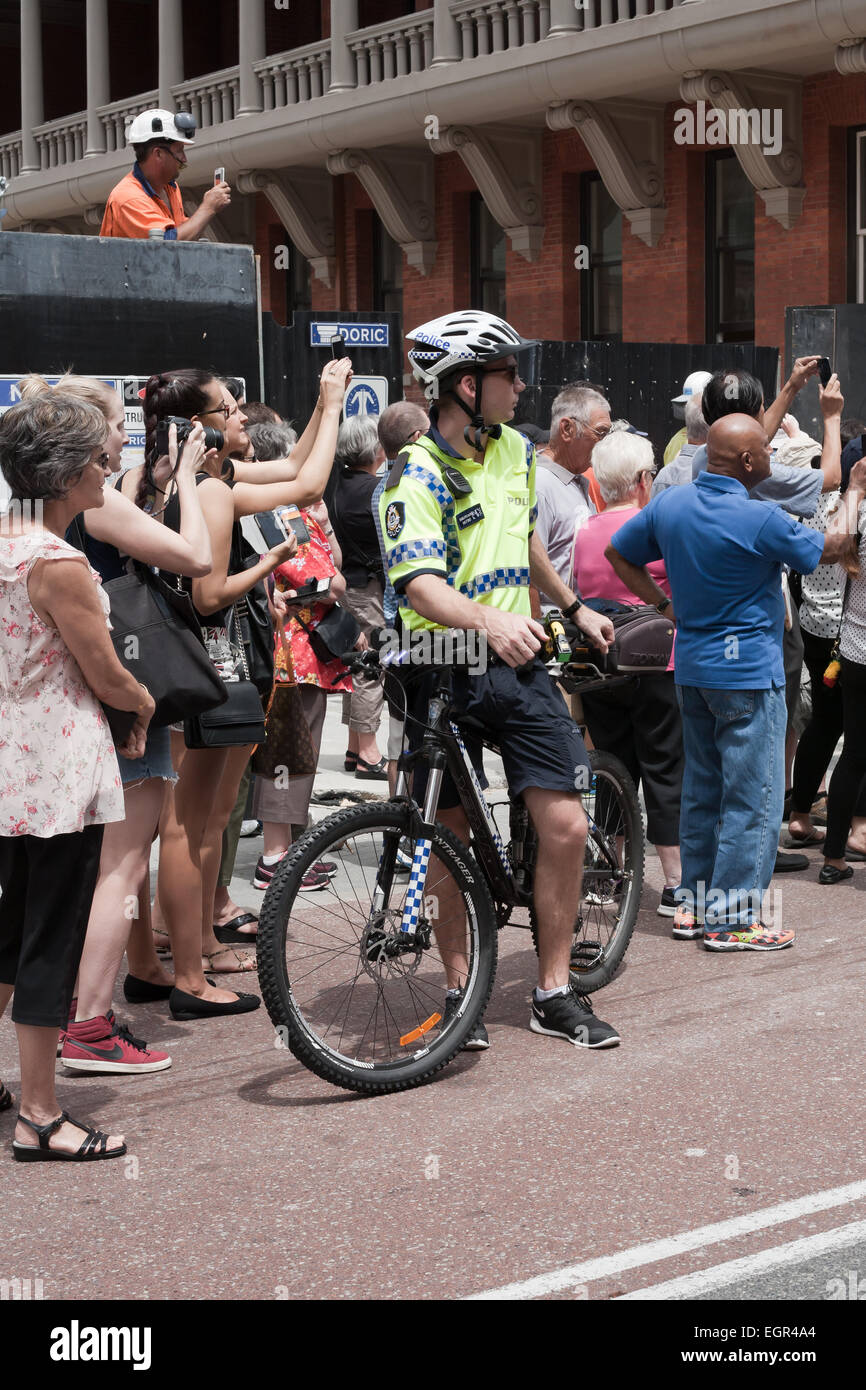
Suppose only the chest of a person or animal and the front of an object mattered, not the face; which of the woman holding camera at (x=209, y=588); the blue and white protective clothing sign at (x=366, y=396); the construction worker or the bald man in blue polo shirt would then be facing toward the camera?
the blue and white protective clothing sign

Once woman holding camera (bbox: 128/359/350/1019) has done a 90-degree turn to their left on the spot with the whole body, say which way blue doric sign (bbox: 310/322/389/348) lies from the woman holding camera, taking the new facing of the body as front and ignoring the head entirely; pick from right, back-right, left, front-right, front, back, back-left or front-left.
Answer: front

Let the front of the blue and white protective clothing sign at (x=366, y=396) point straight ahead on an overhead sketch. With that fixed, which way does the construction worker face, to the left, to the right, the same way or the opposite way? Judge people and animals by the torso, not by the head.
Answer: to the left

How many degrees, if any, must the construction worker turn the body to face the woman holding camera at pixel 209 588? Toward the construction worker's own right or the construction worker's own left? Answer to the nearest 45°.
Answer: approximately 90° to the construction worker's own right

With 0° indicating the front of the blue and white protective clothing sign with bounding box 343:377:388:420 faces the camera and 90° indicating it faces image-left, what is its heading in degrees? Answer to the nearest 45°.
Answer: approximately 0°

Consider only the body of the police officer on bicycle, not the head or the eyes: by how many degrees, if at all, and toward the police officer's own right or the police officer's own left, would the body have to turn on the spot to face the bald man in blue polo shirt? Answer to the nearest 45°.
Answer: approximately 90° to the police officer's own left

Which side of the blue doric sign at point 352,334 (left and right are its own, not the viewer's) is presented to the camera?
front

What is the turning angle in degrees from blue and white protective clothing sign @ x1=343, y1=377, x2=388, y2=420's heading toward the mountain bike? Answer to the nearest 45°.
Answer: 0° — it already faces it

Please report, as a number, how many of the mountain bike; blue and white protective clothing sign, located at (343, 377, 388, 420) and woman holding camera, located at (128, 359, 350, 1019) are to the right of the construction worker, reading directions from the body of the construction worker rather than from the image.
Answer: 2

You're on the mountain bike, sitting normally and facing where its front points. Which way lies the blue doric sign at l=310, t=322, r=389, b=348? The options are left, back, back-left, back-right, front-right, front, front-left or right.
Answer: back-right

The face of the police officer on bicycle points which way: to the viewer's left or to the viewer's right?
to the viewer's right

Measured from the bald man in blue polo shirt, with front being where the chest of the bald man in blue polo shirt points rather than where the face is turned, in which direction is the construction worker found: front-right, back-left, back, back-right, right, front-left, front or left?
left

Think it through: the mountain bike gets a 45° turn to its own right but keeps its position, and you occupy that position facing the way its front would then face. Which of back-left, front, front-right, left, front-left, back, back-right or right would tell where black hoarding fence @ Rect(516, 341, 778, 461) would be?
right

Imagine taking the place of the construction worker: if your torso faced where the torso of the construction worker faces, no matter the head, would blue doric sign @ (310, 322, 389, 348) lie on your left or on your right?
on your left

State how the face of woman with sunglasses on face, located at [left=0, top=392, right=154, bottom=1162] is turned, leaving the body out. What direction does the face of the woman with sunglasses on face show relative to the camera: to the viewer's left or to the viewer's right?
to the viewer's right

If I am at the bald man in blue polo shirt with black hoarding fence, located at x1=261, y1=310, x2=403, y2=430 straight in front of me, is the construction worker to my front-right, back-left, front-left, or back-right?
front-left

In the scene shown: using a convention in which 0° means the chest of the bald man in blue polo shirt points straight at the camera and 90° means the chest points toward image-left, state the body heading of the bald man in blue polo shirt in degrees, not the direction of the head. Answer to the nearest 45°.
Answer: approximately 225°
